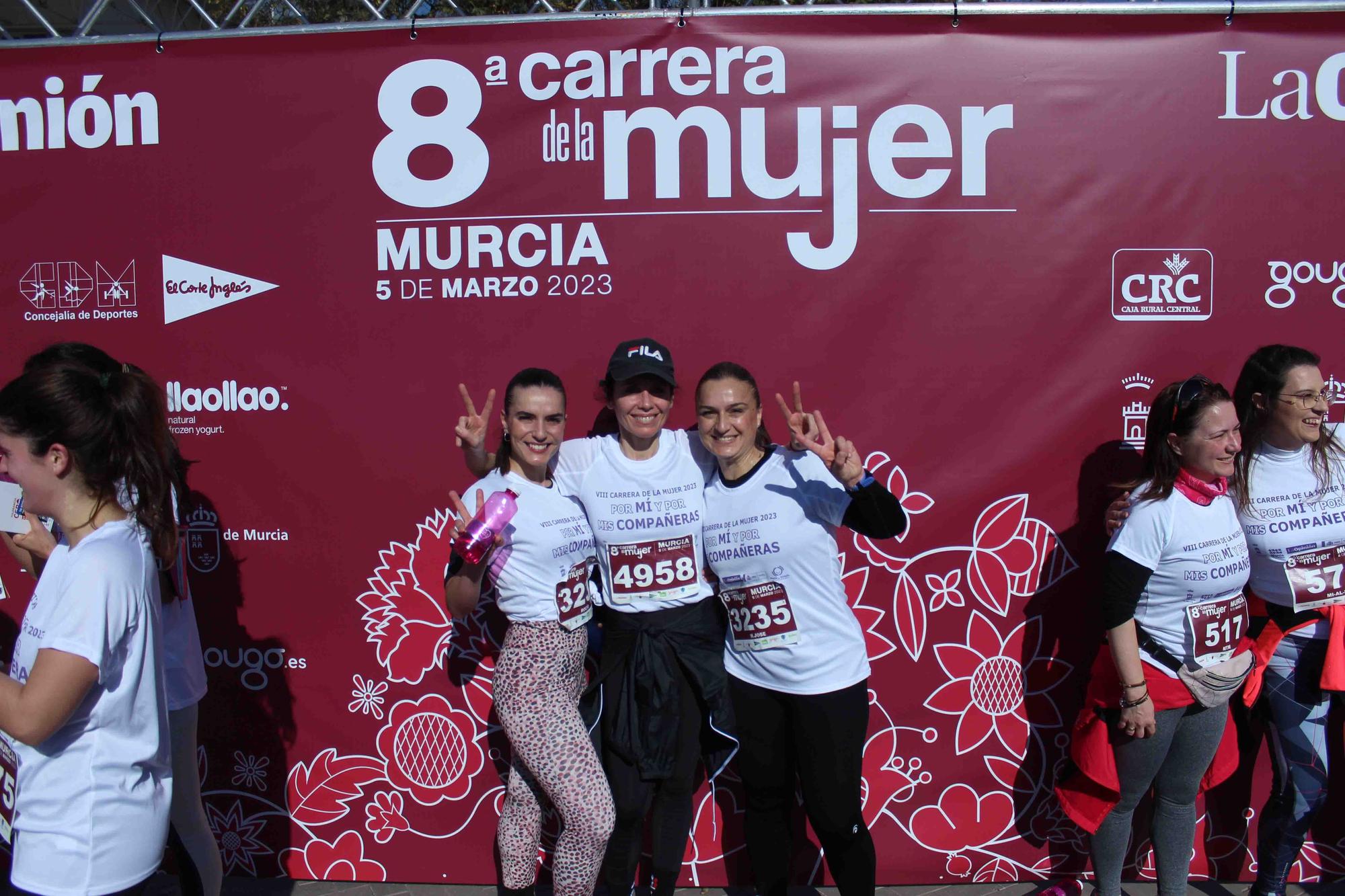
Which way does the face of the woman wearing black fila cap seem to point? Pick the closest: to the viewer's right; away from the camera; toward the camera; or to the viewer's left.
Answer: toward the camera

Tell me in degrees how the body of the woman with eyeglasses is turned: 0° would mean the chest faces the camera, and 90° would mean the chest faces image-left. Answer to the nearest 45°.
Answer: approximately 315°

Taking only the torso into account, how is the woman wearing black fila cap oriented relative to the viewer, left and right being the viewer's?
facing the viewer

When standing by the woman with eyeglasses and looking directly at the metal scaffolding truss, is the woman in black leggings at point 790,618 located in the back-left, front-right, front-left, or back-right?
front-left

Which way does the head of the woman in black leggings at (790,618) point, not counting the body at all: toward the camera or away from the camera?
toward the camera

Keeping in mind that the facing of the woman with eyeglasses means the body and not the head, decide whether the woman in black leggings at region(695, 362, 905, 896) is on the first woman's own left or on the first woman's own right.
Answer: on the first woman's own right

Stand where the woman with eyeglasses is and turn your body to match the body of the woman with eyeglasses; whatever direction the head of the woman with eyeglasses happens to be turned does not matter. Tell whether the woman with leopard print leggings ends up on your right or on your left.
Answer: on your right

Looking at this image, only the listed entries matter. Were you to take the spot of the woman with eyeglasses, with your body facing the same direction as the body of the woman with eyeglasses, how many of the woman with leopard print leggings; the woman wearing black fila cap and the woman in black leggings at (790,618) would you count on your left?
0

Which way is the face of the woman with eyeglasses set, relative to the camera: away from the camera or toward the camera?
toward the camera

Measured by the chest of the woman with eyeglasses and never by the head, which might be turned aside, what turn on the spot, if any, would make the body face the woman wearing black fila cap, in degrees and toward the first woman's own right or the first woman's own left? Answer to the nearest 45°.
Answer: approximately 90° to the first woman's own right

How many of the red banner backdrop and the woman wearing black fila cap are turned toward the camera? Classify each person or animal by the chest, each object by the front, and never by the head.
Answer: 2

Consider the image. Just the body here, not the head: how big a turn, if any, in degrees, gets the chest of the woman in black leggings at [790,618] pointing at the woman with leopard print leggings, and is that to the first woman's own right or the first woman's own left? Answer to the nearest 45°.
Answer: approximately 45° to the first woman's own right

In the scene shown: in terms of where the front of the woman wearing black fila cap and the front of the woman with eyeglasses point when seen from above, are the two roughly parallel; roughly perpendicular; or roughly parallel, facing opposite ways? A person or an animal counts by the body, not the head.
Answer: roughly parallel
